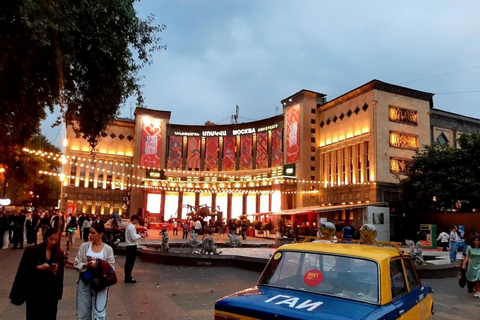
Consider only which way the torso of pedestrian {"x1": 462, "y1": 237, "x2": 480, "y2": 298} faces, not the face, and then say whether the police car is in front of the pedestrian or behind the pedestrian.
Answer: in front

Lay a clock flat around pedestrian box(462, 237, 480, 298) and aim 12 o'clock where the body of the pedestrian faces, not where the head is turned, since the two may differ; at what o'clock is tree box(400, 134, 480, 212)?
The tree is roughly at 6 o'clock from the pedestrian.

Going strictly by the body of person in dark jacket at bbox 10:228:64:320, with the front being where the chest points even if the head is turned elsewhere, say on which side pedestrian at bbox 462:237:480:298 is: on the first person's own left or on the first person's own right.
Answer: on the first person's own left

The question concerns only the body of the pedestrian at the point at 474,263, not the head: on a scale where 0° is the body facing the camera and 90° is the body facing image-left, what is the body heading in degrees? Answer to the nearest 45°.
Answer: approximately 0°

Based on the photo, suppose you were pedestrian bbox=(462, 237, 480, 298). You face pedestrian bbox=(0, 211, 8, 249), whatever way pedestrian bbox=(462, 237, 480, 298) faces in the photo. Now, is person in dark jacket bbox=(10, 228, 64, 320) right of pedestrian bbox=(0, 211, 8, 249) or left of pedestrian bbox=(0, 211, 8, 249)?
left

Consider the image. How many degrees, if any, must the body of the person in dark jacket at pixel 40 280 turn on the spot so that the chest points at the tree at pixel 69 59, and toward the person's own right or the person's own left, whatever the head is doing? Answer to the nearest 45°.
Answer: approximately 135° to the person's own left
